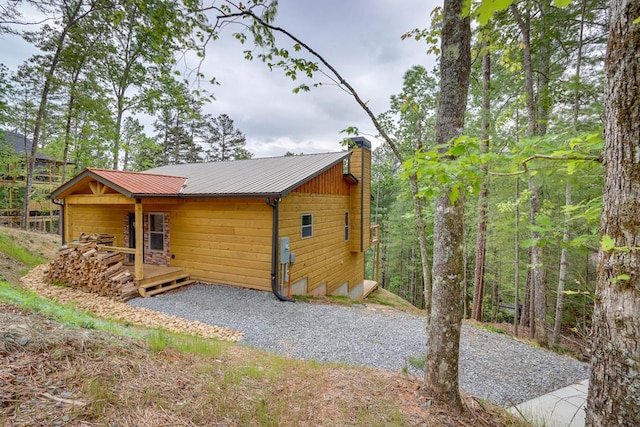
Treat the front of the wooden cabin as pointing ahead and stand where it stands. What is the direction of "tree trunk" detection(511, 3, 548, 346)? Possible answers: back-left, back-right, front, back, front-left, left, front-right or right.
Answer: left

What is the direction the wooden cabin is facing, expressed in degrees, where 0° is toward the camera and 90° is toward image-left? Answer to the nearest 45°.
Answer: approximately 45°

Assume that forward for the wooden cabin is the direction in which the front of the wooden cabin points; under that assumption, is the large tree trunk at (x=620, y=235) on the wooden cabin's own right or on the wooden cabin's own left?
on the wooden cabin's own left

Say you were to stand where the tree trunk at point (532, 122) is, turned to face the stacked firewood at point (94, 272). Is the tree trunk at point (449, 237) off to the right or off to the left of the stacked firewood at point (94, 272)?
left

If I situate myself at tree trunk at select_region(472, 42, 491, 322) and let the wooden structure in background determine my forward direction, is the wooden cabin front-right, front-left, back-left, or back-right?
front-left

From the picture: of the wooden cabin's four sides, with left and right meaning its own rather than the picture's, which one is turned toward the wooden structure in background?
right

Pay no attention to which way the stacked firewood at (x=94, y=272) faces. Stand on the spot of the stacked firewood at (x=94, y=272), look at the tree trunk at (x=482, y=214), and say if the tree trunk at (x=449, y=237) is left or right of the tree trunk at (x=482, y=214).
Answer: right

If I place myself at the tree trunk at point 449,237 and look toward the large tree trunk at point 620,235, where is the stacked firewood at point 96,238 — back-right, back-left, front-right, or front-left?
back-right

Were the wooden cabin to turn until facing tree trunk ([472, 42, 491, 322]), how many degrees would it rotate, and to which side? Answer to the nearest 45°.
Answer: approximately 135° to its left

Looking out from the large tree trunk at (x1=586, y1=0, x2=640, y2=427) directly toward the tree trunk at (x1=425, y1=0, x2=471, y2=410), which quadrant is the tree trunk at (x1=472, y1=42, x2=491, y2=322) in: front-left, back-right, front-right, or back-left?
front-right
